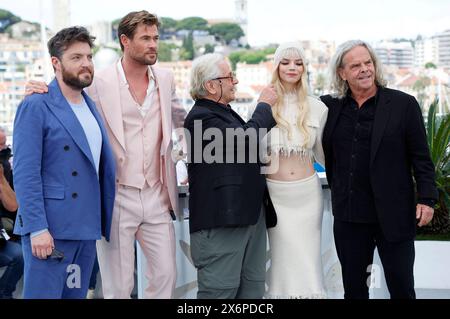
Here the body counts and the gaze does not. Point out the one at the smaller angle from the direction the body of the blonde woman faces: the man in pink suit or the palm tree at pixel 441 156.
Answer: the man in pink suit

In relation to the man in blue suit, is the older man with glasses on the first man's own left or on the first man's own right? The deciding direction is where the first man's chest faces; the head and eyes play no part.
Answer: on the first man's own left

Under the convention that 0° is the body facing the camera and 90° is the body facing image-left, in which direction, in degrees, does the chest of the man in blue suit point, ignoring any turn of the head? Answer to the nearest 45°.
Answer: approximately 315°

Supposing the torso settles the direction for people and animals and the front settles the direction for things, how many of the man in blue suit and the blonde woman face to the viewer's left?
0

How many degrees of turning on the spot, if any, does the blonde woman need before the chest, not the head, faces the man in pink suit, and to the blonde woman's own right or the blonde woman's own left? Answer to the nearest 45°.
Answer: approximately 90° to the blonde woman's own right

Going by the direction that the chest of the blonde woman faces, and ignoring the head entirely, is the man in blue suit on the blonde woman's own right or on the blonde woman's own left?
on the blonde woman's own right

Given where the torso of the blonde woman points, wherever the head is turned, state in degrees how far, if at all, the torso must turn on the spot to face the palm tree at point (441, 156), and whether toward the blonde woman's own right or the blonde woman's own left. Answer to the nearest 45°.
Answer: approximately 135° to the blonde woman's own left
